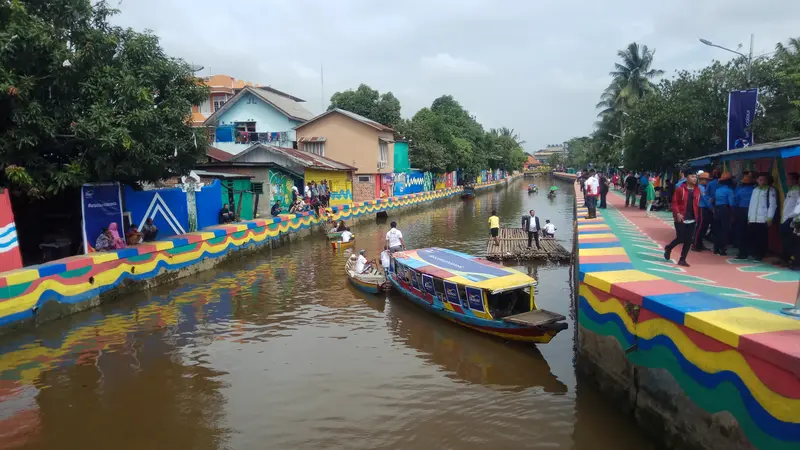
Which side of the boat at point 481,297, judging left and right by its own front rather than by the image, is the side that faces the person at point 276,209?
back

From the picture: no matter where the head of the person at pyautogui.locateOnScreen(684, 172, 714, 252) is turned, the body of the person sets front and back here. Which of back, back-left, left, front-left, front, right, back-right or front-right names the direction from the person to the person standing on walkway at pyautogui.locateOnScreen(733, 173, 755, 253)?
back-left

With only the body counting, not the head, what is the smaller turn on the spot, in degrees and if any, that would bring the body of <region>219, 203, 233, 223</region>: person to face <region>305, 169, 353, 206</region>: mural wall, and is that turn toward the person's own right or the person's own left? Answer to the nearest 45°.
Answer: approximately 90° to the person's own left

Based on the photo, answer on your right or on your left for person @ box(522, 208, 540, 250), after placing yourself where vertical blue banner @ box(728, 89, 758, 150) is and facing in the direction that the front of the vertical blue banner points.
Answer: on your right

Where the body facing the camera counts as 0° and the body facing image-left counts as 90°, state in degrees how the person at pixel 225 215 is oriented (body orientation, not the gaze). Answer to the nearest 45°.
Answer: approximately 315°

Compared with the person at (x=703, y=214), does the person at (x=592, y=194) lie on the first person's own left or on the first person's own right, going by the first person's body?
on the first person's own right
